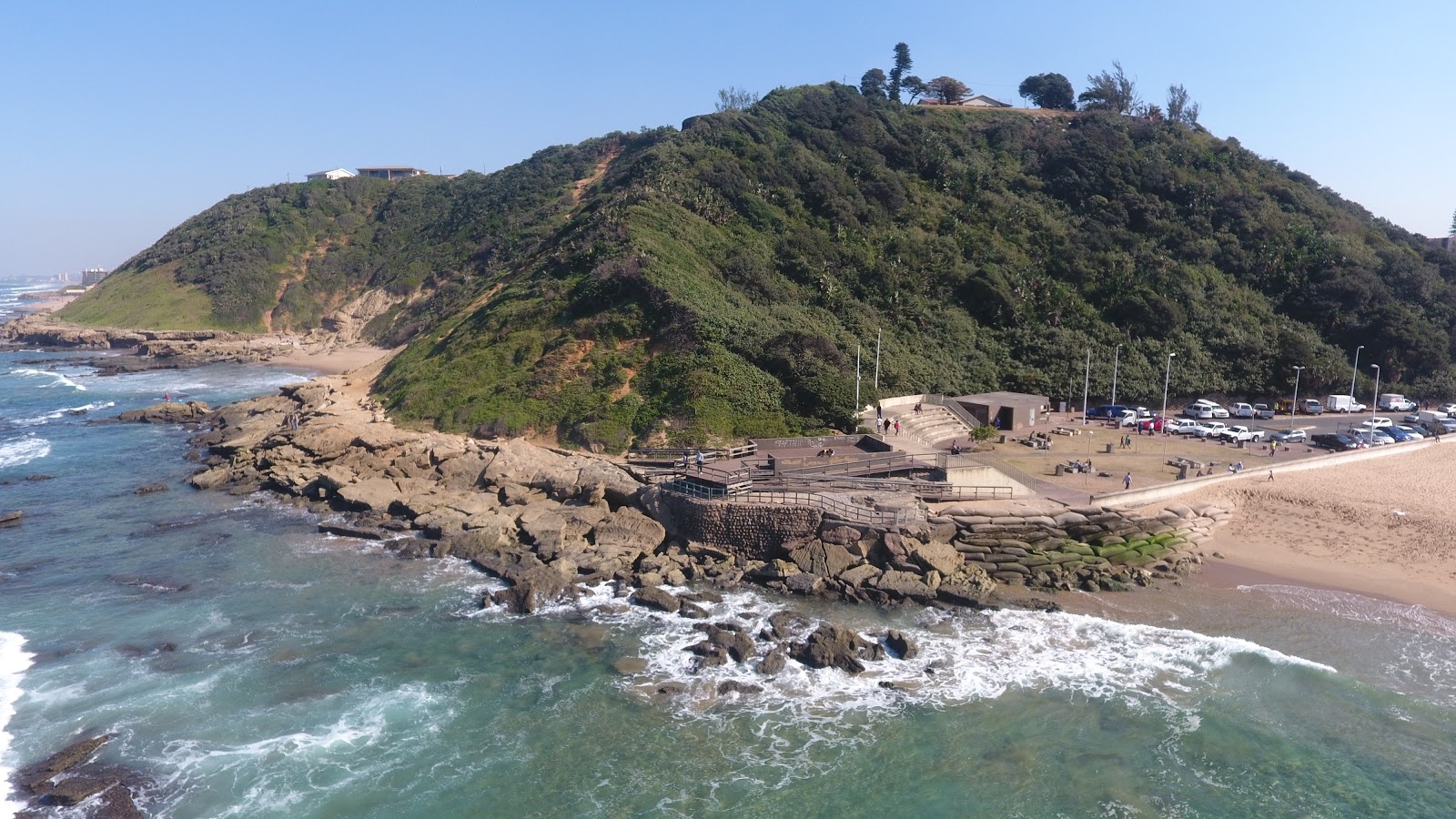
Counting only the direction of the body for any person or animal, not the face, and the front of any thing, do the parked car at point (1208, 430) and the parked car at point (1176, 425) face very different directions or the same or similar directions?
same or similar directions

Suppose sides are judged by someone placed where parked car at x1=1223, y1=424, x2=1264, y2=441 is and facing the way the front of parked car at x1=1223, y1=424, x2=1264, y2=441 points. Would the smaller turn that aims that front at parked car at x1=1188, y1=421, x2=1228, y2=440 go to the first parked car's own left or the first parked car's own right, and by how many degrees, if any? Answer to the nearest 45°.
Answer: approximately 45° to the first parked car's own right

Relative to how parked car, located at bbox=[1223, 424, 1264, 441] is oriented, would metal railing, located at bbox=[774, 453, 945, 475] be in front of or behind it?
in front

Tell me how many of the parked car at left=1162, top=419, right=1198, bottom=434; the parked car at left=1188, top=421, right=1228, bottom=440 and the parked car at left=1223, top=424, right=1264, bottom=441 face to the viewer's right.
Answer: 0

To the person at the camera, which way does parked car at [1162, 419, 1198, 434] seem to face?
facing the viewer and to the left of the viewer

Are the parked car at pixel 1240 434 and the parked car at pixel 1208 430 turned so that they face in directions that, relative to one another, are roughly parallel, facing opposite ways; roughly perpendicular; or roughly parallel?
roughly parallel

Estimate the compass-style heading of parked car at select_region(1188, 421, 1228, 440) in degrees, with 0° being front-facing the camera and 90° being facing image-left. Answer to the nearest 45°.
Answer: approximately 45°

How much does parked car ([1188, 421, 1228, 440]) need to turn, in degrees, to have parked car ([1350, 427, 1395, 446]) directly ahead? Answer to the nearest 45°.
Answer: approximately 135° to its left

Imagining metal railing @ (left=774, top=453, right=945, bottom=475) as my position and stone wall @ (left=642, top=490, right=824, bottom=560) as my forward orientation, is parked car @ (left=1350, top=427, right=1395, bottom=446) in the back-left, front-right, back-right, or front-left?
back-left

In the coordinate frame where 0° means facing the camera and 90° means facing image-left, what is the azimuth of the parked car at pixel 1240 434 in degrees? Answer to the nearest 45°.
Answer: approximately 45°
